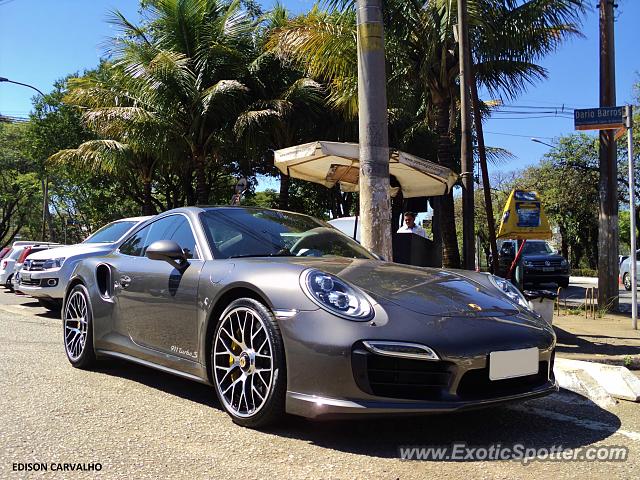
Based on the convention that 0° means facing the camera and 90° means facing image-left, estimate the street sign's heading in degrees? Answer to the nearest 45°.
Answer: approximately 0°

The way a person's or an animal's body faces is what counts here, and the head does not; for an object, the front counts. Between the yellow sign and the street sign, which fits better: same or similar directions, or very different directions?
same or similar directions

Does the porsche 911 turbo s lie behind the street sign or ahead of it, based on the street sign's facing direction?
ahead

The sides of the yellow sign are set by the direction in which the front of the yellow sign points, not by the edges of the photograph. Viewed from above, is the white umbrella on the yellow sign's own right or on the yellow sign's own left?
on the yellow sign's own right

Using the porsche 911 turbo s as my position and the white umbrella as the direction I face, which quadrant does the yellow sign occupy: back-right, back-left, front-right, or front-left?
front-right

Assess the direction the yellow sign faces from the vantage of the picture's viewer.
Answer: facing the viewer

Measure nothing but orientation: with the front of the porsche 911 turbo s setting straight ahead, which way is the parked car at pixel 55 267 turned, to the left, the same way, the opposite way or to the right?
to the right

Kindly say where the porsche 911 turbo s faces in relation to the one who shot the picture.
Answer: facing the viewer and to the right of the viewer

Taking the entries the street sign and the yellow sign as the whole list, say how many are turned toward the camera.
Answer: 2

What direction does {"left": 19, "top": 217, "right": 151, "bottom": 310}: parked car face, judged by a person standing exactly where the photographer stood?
facing the viewer and to the left of the viewer

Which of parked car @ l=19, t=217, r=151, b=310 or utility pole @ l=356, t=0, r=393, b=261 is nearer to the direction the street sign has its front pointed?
the utility pole

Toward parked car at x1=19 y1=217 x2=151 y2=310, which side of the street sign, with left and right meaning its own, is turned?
right

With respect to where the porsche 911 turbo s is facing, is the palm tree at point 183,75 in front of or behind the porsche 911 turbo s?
behind
